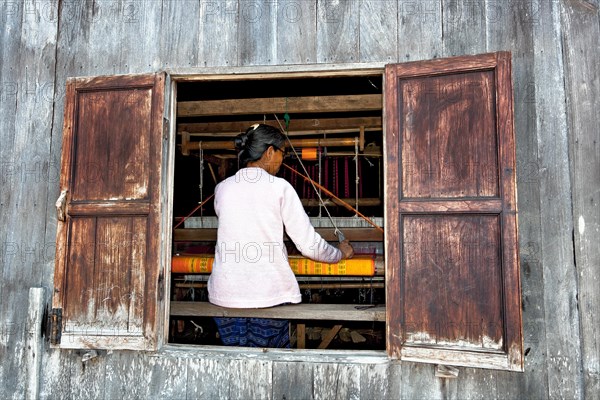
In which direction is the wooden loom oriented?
toward the camera

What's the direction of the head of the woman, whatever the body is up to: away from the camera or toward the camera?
away from the camera

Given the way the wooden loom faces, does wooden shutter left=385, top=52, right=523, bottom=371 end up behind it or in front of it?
in front
